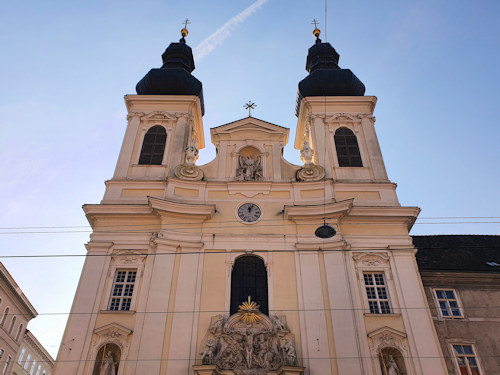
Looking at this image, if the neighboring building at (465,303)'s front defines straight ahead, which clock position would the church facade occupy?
The church facade is roughly at 2 o'clock from the neighboring building.

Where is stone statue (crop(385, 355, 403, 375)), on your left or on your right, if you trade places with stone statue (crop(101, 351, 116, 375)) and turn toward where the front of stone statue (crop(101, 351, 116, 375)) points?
on your left

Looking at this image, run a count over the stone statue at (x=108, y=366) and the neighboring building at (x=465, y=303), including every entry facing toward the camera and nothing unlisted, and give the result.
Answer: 2

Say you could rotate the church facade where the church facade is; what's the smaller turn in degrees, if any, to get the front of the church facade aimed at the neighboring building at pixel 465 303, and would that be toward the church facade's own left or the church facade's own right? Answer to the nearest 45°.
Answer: approximately 90° to the church facade's own left

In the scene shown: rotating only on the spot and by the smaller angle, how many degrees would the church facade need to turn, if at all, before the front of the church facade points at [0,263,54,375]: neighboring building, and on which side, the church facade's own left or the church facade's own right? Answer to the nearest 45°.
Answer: approximately 135° to the church facade's own right

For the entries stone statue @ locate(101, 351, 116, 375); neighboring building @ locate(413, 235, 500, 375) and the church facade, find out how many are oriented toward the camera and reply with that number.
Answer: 3

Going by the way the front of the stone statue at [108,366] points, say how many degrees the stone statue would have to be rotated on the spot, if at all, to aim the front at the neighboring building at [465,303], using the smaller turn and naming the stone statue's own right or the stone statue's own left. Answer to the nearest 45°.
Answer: approximately 90° to the stone statue's own left

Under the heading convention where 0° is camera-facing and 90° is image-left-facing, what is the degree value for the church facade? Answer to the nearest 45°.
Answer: approximately 0°

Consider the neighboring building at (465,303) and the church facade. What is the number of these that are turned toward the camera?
2
